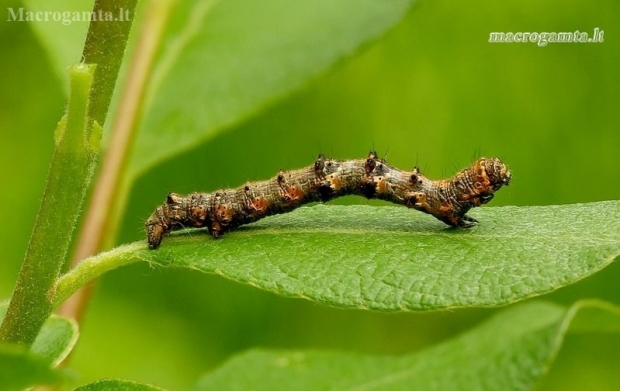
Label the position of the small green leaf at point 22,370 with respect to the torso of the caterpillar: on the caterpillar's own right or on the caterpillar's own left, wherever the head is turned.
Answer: on the caterpillar's own right

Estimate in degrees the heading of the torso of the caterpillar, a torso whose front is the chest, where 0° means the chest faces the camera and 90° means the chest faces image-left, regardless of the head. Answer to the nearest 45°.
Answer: approximately 270°

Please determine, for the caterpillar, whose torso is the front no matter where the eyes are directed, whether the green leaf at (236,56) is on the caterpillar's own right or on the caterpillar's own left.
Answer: on the caterpillar's own left

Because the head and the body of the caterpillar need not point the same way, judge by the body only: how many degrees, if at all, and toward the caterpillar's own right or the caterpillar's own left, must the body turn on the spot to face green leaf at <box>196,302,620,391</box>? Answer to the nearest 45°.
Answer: approximately 45° to the caterpillar's own right

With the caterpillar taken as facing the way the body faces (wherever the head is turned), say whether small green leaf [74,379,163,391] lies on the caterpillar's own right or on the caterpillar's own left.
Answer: on the caterpillar's own right

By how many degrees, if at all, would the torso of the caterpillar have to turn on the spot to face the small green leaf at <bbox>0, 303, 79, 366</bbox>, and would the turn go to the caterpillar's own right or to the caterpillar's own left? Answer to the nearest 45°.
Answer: approximately 135° to the caterpillar's own right
